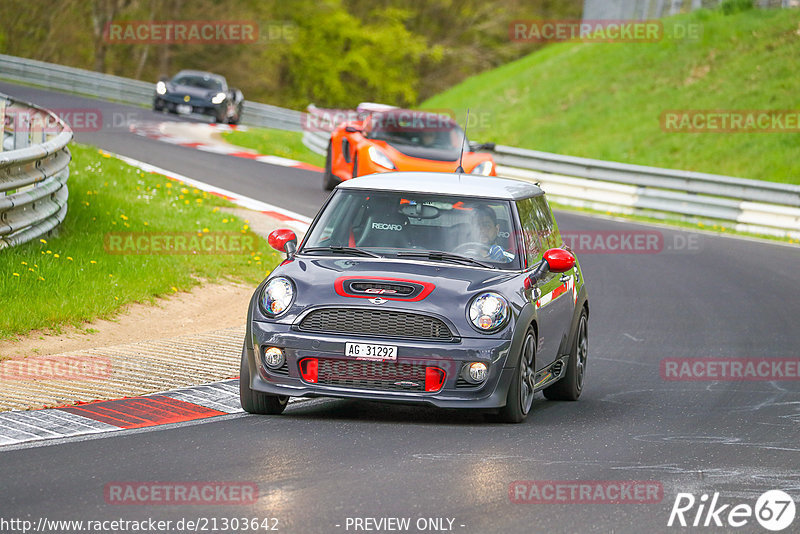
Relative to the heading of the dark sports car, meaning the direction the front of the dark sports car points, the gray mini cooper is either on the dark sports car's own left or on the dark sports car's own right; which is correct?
on the dark sports car's own left

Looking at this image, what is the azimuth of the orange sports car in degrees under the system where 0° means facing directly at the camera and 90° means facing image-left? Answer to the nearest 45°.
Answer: approximately 315°

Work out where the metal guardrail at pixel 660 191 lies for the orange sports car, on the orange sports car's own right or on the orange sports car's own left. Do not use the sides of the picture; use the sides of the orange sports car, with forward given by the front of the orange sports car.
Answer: on the orange sports car's own left

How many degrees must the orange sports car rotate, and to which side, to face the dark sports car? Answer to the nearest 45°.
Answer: approximately 135° to its left

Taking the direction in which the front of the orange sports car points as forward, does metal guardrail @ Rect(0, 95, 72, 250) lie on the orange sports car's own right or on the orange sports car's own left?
on the orange sports car's own right
